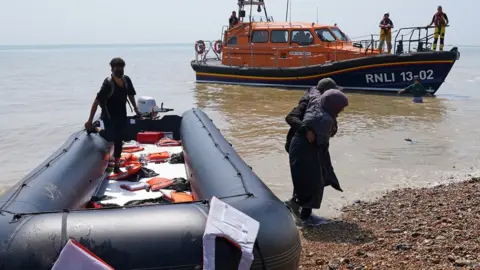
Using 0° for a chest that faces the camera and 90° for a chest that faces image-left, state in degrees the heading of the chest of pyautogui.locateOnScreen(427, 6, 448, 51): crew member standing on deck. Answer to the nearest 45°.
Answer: approximately 0°

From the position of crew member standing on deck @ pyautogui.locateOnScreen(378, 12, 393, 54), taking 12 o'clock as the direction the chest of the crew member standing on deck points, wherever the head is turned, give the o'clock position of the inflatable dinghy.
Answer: The inflatable dinghy is roughly at 12 o'clock from the crew member standing on deck.

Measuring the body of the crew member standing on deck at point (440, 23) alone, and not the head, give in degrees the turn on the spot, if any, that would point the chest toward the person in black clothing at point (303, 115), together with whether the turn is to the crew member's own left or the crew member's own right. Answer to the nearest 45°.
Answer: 0° — they already face them

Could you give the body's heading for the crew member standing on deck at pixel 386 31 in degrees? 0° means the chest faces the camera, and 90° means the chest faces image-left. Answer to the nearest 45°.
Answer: approximately 0°

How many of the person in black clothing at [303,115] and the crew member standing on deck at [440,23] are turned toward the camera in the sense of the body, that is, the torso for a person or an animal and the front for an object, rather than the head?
1

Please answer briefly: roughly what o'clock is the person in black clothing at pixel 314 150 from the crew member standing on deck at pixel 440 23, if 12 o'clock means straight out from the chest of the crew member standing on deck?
The person in black clothing is roughly at 12 o'clock from the crew member standing on deck.

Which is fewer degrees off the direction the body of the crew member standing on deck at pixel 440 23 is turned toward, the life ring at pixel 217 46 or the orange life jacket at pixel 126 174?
the orange life jacket
